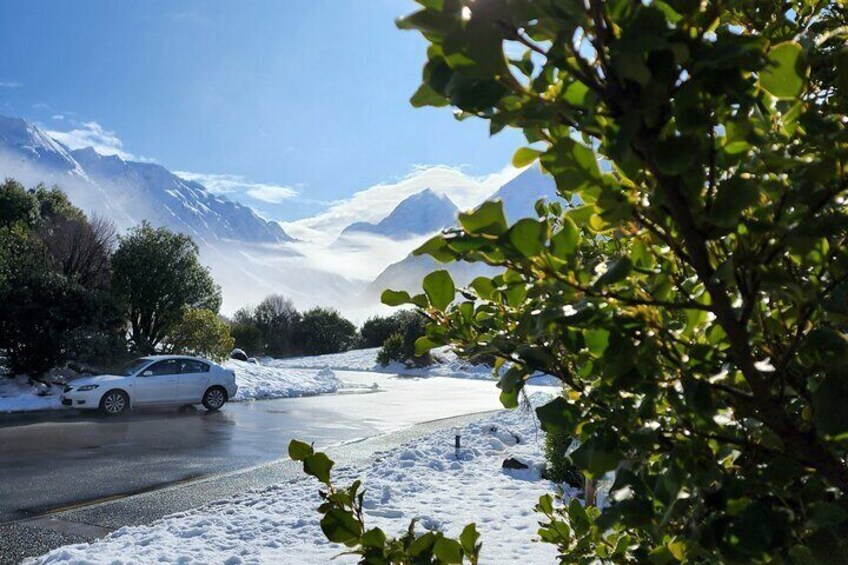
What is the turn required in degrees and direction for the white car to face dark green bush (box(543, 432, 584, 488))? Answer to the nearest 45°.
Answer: approximately 90° to its left

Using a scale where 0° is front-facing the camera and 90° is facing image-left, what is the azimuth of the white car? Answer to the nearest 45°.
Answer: approximately 45°
